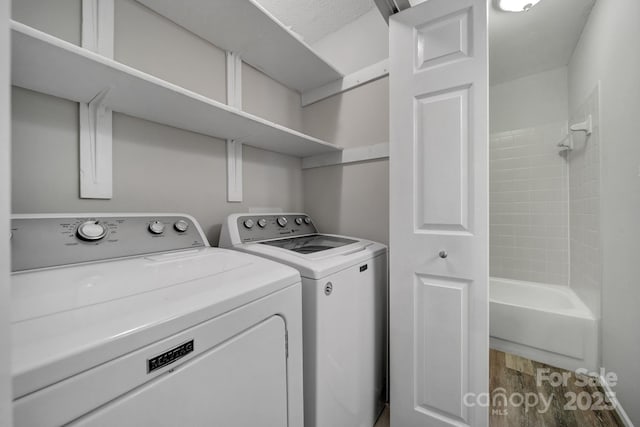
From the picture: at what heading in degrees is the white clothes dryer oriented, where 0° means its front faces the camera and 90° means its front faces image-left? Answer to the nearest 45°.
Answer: approximately 315°

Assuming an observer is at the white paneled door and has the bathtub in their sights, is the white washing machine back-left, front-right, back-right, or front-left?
back-left

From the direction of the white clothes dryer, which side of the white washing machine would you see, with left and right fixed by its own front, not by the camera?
right

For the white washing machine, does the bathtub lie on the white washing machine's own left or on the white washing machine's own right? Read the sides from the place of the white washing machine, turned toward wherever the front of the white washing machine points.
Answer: on the white washing machine's own left

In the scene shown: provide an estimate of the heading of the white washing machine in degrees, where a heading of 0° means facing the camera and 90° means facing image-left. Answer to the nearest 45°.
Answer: approximately 315°

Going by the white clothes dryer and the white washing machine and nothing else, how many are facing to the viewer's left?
0
